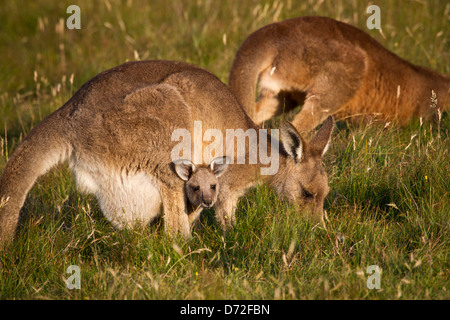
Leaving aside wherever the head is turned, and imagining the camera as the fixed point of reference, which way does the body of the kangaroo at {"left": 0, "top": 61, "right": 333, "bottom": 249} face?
to the viewer's right

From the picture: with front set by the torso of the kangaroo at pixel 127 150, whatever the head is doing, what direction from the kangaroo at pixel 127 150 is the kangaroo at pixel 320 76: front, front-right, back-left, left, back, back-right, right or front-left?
front-left
